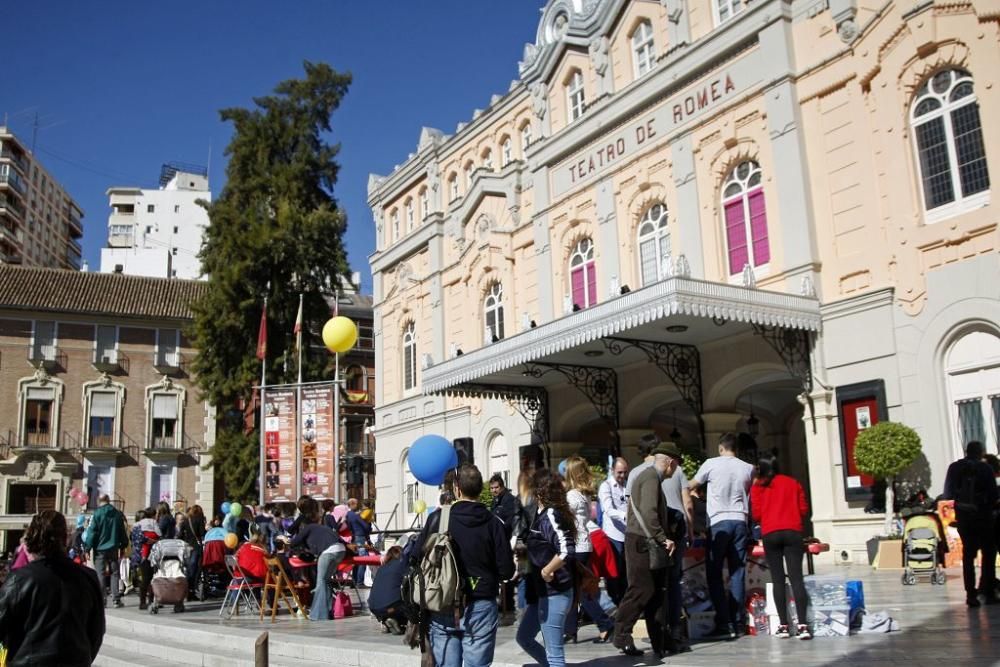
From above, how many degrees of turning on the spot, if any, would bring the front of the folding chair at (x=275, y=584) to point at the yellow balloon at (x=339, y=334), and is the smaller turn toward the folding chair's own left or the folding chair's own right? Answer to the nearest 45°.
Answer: approximately 45° to the folding chair's own left

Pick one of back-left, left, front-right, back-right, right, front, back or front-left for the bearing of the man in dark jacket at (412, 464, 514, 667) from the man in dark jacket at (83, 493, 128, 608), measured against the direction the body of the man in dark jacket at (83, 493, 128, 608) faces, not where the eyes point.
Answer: back

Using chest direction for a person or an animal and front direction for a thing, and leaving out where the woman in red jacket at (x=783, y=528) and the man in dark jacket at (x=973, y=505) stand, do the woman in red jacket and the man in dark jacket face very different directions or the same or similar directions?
same or similar directions

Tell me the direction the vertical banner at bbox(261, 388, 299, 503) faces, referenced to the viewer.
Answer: facing the viewer

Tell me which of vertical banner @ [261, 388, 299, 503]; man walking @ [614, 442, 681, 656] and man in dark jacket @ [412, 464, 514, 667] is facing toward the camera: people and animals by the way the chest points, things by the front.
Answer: the vertical banner

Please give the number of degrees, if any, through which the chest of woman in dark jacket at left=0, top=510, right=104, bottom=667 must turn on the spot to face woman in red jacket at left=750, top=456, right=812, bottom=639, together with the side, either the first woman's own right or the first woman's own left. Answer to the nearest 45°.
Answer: approximately 90° to the first woman's own right

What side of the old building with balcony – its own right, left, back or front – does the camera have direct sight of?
front

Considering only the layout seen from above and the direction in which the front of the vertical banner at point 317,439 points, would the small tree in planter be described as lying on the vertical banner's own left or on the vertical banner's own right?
on the vertical banner's own left

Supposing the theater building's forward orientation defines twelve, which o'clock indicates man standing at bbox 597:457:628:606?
The man standing is roughly at 11 o'clock from the theater building.

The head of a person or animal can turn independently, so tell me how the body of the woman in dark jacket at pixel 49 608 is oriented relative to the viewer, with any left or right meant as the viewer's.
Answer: facing away from the viewer

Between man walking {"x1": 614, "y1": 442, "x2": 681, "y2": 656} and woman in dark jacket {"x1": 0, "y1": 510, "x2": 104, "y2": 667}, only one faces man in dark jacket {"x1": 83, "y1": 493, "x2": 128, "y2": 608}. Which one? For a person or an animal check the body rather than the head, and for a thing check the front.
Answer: woman in dark jacket {"x1": 0, "y1": 510, "x2": 104, "y2": 667}

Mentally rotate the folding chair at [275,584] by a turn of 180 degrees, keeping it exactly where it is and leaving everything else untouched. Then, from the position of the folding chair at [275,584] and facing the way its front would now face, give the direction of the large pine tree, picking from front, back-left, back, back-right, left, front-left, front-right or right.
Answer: back-right

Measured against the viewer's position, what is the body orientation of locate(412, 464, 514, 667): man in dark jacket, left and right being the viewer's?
facing away from the viewer

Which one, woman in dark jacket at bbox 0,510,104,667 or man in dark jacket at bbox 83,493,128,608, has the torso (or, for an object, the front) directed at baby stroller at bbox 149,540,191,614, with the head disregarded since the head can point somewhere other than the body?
woman in dark jacket at bbox 0,510,104,667

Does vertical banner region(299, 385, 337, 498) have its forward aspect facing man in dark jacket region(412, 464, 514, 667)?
yes
